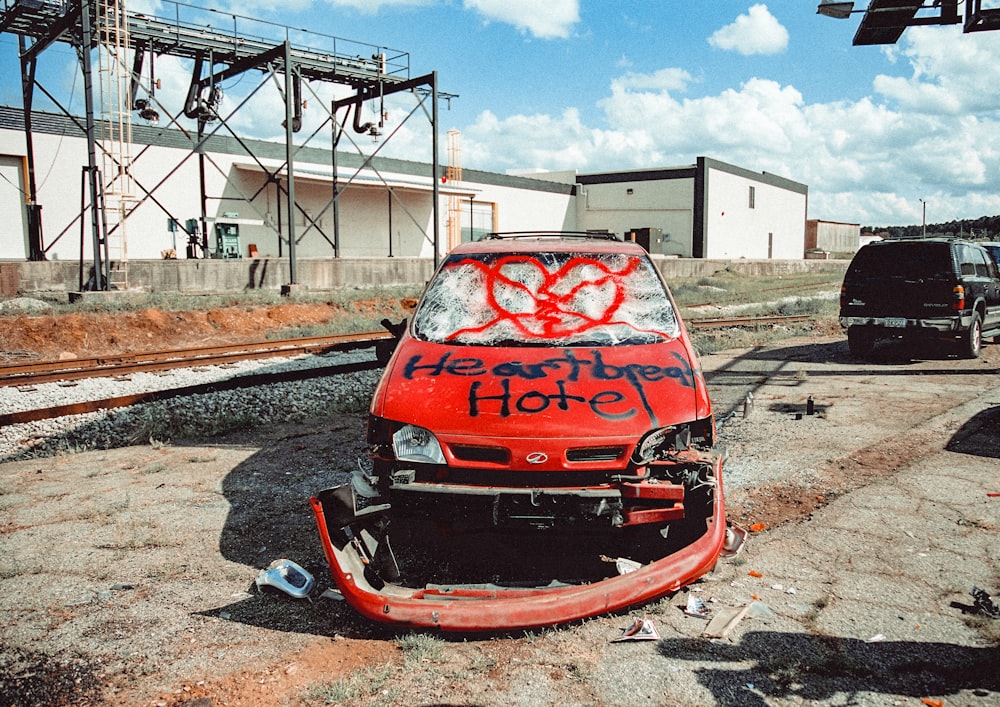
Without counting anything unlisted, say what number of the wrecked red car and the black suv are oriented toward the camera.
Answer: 1

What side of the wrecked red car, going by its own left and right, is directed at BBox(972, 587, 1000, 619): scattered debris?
left

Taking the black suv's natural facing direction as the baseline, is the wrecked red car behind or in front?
behind

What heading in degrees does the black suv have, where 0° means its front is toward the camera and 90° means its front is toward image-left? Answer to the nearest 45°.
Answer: approximately 225°

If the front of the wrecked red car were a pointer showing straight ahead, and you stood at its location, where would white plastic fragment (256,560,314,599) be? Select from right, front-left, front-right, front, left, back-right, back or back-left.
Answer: right

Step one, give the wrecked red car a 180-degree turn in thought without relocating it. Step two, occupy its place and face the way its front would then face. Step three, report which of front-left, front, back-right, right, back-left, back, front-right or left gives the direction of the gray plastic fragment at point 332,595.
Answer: left

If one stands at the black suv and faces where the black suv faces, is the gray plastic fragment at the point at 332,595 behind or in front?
behind

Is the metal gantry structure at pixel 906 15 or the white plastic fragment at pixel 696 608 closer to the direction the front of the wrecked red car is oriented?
the white plastic fragment
